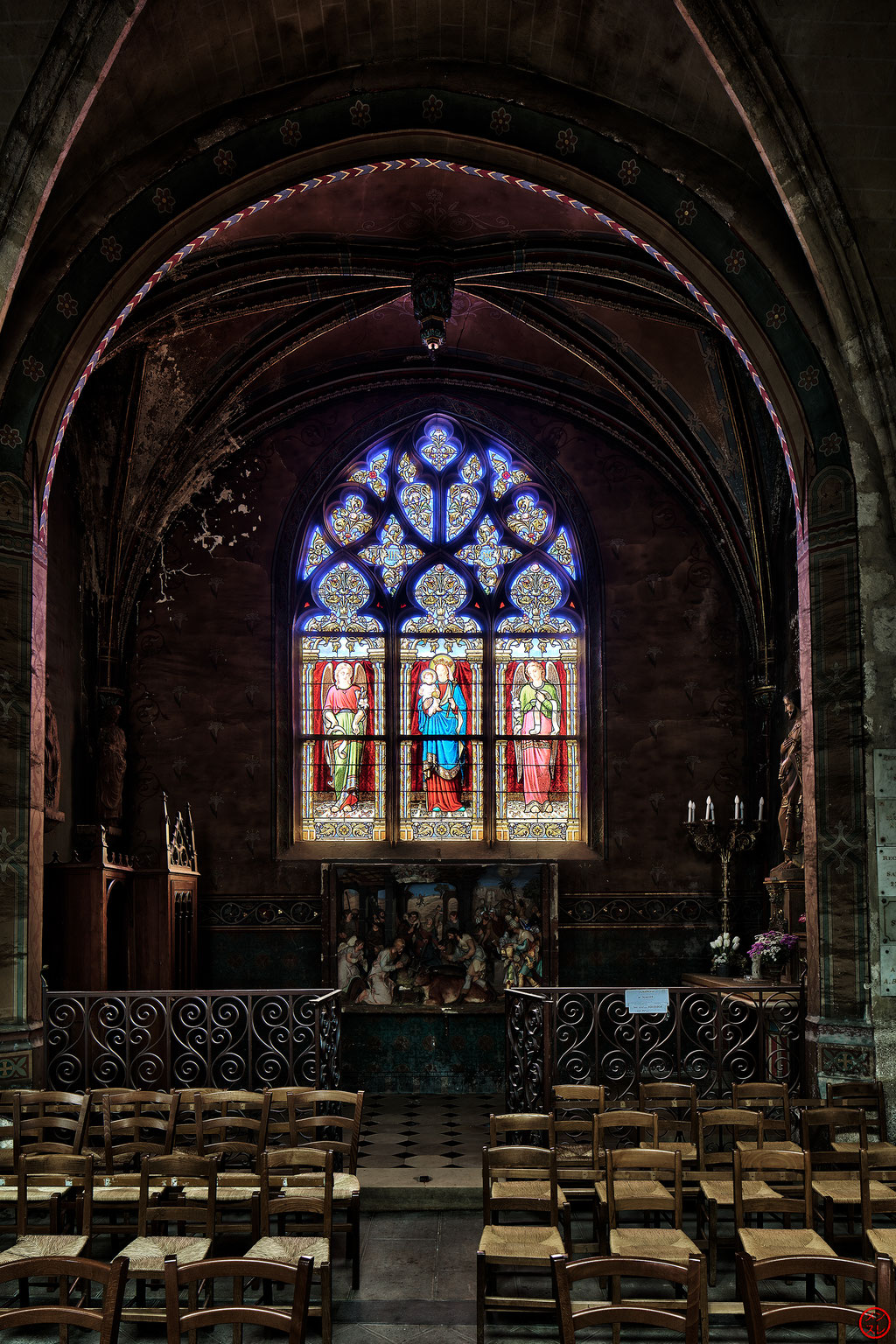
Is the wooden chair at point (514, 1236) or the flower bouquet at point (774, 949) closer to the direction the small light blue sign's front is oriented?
the wooden chair

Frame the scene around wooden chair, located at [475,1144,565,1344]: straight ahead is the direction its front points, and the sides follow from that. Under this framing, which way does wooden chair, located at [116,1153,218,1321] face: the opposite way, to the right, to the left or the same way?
the same way

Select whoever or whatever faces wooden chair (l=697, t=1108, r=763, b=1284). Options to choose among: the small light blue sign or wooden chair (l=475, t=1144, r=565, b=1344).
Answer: the small light blue sign

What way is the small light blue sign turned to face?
toward the camera

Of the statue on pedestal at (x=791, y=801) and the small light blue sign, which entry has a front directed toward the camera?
the small light blue sign

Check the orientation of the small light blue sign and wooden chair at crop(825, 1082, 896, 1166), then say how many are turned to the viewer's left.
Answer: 0
